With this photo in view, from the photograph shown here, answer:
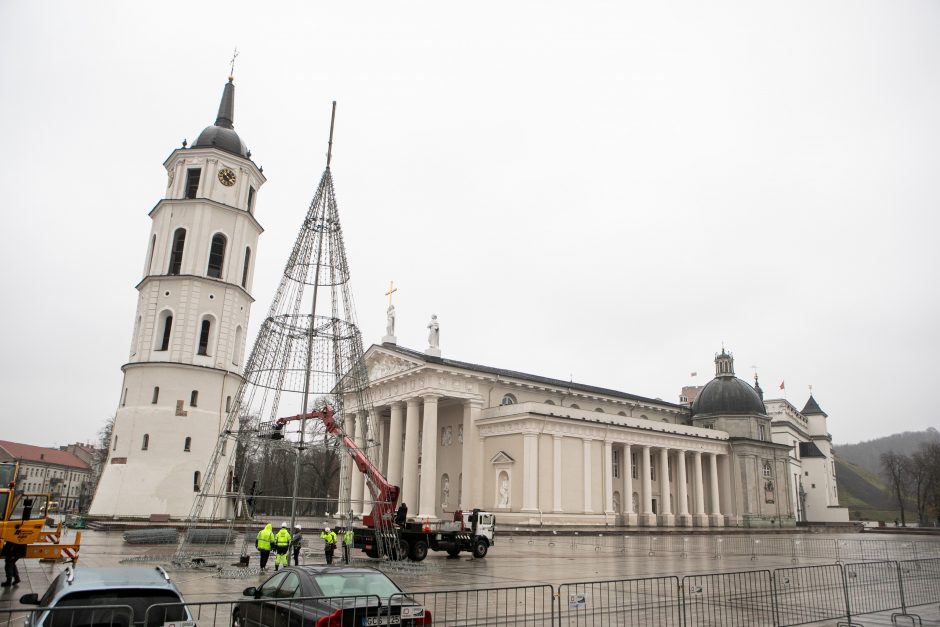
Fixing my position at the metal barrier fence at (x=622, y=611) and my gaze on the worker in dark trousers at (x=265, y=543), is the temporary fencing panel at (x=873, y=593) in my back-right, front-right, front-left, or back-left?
back-right

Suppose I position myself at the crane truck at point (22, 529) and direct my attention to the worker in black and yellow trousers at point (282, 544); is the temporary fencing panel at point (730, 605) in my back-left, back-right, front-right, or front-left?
front-right

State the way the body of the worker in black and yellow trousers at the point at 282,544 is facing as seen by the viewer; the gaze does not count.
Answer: away from the camera

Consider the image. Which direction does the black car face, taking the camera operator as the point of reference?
facing away from the viewer and to the left of the viewer

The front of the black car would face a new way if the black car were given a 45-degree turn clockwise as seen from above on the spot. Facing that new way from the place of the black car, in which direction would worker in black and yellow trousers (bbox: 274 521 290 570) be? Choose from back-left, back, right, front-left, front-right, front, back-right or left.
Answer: front

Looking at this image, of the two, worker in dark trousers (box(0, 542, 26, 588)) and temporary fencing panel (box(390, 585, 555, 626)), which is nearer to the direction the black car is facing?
the worker in dark trousers

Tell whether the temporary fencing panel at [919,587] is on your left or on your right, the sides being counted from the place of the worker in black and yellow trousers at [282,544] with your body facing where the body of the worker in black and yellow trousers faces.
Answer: on your right

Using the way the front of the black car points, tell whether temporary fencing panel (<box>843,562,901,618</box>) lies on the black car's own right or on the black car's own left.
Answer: on the black car's own right
